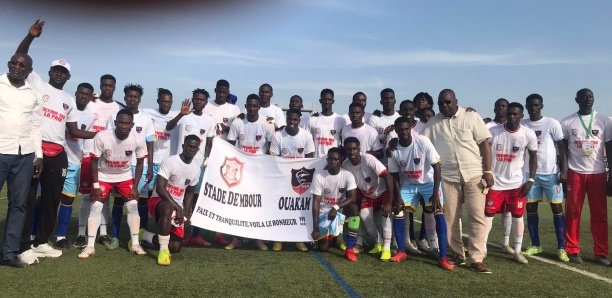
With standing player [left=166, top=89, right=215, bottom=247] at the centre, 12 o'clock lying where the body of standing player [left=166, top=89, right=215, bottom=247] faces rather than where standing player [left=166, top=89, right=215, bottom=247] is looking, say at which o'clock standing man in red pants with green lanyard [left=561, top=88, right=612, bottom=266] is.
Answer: standing man in red pants with green lanyard [left=561, top=88, right=612, bottom=266] is roughly at 10 o'clock from standing player [left=166, top=89, right=215, bottom=247].

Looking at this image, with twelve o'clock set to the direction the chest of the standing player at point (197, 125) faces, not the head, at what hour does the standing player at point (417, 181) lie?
the standing player at point (417, 181) is roughly at 10 o'clock from the standing player at point (197, 125).
